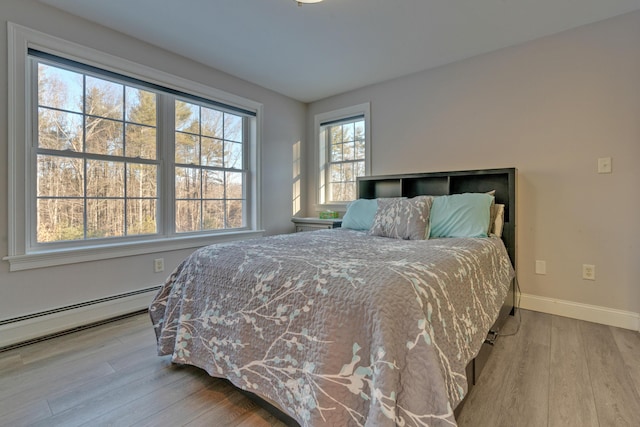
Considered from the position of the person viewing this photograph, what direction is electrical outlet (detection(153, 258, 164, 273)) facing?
facing the viewer and to the right of the viewer

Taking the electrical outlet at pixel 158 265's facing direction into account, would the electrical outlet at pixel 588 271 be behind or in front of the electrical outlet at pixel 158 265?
in front

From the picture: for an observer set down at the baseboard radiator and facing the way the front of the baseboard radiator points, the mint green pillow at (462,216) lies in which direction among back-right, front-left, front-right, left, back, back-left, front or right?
front

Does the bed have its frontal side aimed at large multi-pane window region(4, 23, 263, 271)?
no

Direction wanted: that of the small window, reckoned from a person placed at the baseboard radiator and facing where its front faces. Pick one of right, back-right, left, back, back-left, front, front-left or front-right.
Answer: front-left

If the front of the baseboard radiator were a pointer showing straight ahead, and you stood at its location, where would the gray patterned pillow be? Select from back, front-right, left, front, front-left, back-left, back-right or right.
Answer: front

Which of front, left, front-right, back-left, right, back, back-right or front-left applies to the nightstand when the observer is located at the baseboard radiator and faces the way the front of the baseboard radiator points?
front-left

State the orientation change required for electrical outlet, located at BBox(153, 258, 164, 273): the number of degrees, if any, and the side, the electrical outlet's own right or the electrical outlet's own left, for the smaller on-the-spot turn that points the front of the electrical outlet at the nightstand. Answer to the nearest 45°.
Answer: approximately 45° to the electrical outlet's own left

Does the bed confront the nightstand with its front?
no

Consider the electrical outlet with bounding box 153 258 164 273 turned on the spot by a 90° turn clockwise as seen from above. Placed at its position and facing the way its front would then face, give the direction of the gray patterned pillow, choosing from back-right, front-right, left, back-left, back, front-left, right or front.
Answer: left

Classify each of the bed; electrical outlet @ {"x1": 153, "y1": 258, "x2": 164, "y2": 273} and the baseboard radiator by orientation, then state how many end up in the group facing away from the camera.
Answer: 0

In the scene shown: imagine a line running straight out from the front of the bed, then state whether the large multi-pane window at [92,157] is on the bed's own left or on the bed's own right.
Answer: on the bed's own right

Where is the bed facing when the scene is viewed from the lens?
facing the viewer and to the left of the viewer

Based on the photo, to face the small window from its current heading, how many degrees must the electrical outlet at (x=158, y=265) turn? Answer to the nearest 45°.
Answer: approximately 45° to its left

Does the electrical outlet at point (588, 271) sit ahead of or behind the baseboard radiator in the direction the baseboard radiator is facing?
ahead

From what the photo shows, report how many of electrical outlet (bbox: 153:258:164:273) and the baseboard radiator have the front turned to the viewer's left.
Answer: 0

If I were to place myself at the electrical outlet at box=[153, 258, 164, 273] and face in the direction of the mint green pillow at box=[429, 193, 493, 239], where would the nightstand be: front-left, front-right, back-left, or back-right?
front-left

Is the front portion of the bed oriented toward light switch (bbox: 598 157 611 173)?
no
